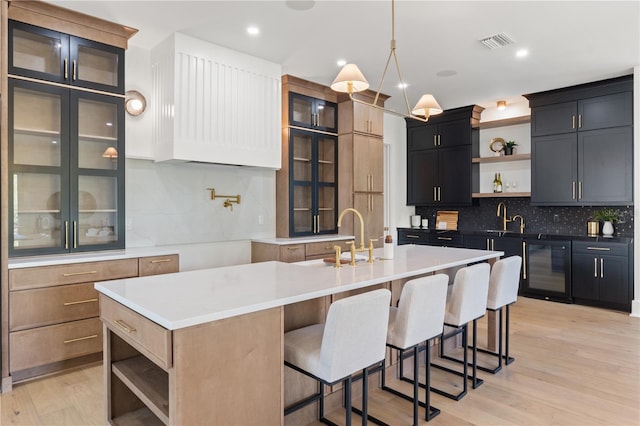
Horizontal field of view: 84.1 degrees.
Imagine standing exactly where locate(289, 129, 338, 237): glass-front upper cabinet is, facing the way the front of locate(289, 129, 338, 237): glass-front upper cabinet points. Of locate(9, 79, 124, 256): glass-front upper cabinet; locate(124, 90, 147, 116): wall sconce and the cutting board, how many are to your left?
1

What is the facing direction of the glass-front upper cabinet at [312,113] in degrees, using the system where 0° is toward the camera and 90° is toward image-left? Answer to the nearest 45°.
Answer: approximately 315°

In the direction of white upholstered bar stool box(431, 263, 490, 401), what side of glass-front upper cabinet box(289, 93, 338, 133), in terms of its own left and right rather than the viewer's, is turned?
front

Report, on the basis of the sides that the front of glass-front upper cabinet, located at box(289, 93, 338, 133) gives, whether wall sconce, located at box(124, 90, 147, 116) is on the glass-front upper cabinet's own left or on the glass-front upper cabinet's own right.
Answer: on the glass-front upper cabinet's own right

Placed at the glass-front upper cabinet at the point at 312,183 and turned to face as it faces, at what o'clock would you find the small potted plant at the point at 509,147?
The small potted plant is roughly at 10 o'clock from the glass-front upper cabinet.

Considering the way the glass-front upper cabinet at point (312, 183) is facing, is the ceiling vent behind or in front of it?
in front

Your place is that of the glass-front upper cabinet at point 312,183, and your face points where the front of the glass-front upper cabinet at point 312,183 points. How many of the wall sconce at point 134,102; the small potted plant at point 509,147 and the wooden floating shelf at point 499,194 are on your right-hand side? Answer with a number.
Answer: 1

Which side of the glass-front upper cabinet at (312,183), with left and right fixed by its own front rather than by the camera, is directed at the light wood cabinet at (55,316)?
right

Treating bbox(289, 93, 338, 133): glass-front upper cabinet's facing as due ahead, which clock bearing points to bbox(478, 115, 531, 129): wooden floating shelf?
The wooden floating shelf is roughly at 10 o'clock from the glass-front upper cabinet.

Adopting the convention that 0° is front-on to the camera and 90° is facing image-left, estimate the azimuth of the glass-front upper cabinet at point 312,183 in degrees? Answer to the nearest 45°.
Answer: approximately 315°

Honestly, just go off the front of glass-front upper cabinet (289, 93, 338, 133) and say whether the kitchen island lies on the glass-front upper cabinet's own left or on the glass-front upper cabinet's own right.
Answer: on the glass-front upper cabinet's own right

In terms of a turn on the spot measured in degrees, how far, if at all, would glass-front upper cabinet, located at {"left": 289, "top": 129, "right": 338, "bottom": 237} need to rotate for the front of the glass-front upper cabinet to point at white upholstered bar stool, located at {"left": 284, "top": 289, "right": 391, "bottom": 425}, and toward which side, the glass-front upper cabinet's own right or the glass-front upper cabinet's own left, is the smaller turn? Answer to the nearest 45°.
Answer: approximately 45° to the glass-front upper cabinet's own right

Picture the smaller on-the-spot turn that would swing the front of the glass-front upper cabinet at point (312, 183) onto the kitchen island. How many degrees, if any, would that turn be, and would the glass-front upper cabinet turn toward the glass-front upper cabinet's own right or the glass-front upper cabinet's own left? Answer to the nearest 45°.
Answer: approximately 45° to the glass-front upper cabinet's own right
